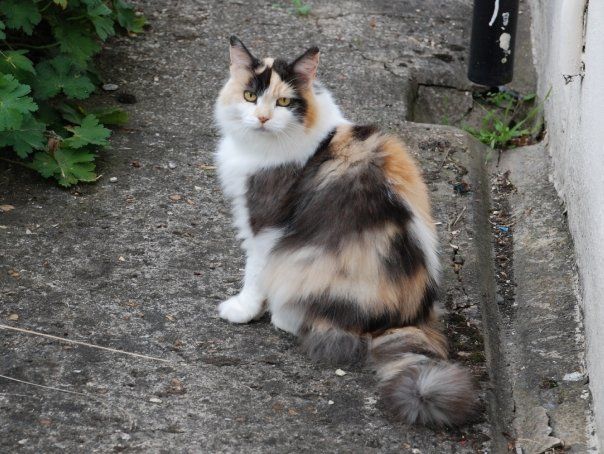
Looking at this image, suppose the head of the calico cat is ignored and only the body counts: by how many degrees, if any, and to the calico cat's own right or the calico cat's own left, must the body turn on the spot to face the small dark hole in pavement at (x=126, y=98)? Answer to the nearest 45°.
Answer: approximately 45° to the calico cat's own right

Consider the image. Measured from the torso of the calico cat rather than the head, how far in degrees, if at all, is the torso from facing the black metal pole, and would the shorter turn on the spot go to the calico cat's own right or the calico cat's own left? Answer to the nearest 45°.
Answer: approximately 90° to the calico cat's own right

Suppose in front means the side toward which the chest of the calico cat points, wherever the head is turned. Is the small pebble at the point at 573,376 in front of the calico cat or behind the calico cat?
behind

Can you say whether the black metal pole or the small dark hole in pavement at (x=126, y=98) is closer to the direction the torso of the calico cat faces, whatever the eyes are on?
the small dark hole in pavement

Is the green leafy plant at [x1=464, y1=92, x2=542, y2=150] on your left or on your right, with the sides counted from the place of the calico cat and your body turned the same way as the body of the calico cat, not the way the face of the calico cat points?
on your right

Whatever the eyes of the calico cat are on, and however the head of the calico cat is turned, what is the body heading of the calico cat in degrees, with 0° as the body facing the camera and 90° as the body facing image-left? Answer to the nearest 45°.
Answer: approximately 90°

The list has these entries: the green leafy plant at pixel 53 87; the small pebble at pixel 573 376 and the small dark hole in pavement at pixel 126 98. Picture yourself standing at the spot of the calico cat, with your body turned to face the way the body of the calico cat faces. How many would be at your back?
1

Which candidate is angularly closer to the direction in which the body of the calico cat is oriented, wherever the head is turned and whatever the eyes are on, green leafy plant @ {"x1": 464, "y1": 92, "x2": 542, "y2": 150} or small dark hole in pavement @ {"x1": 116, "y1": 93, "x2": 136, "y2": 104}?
the small dark hole in pavement
